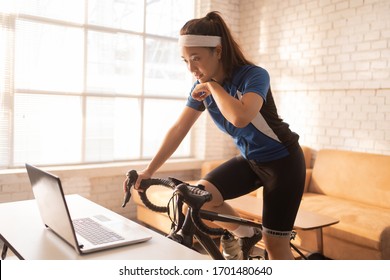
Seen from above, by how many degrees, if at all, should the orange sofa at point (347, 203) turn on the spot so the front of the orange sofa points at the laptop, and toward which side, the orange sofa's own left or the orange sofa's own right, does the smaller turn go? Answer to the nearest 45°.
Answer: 0° — it already faces it

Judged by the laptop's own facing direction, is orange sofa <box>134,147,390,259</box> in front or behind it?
in front

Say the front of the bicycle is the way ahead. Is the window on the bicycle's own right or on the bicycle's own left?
on the bicycle's own right

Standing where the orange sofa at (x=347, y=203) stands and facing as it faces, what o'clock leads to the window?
The window is roughly at 2 o'clock from the orange sofa.

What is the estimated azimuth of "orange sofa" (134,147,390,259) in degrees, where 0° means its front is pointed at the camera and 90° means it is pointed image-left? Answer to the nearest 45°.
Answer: approximately 45°

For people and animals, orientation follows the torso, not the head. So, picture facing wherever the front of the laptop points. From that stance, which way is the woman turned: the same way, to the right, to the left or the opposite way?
the opposite way

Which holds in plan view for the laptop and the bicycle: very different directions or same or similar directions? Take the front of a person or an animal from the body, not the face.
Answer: very different directions

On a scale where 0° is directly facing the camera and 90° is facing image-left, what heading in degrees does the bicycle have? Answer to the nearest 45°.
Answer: approximately 45°

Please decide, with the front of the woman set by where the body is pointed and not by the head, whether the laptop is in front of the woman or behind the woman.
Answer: in front

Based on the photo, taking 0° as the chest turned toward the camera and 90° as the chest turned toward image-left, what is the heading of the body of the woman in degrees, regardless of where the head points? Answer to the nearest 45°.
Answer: approximately 45°

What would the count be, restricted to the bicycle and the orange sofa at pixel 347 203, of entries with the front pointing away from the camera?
0
